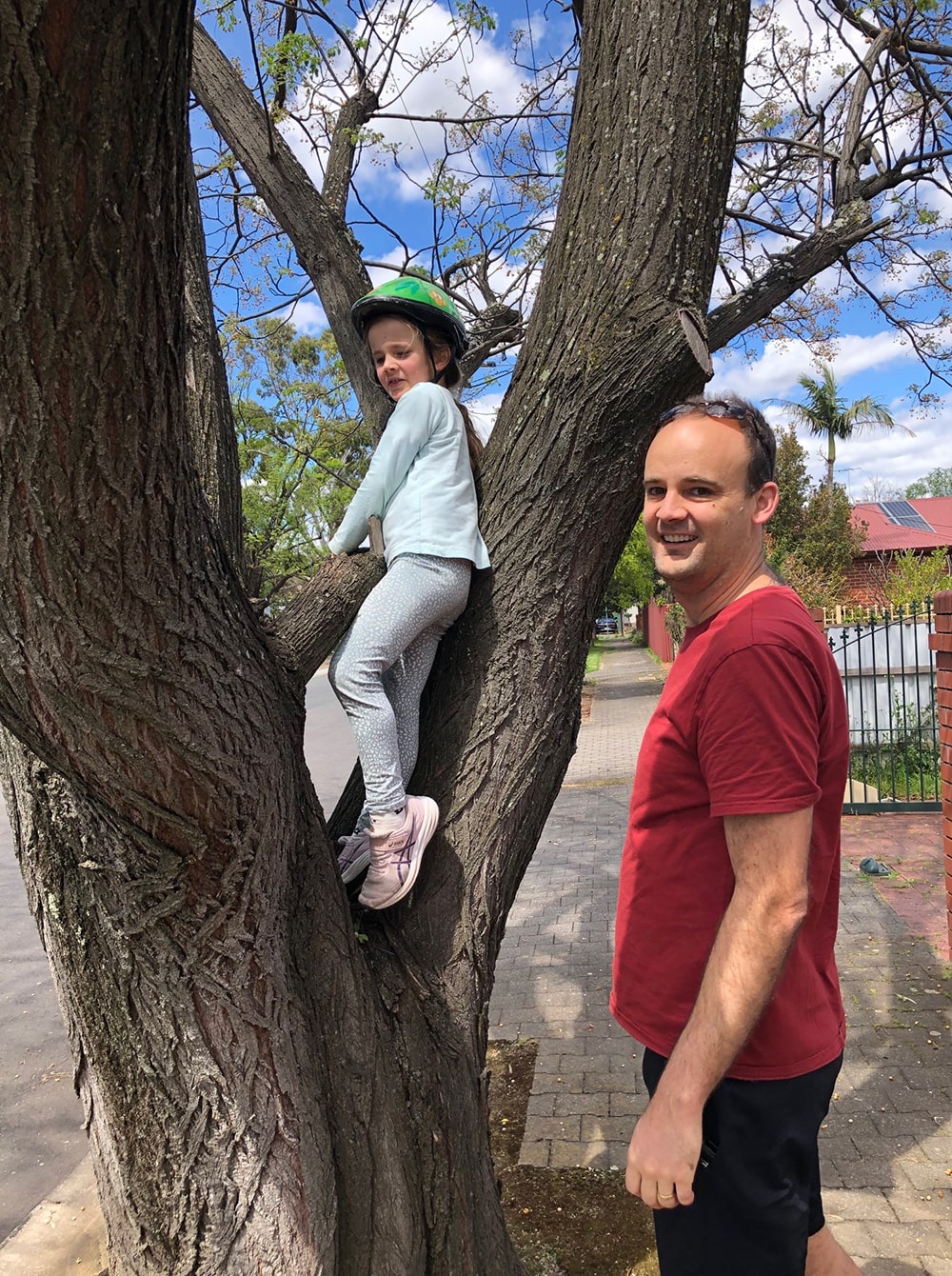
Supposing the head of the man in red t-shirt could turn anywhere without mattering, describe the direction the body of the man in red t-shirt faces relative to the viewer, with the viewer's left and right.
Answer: facing to the left of the viewer

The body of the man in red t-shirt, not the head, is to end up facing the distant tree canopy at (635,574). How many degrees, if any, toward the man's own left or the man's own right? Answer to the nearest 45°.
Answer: approximately 90° to the man's own right
